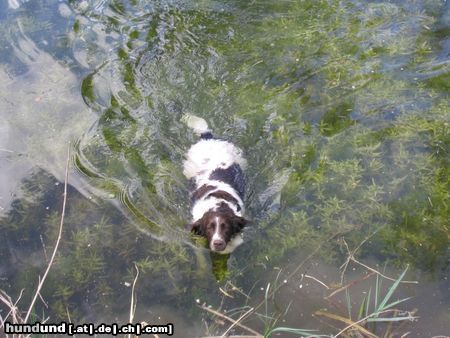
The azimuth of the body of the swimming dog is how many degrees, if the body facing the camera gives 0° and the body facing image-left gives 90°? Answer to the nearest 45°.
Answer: approximately 0°
